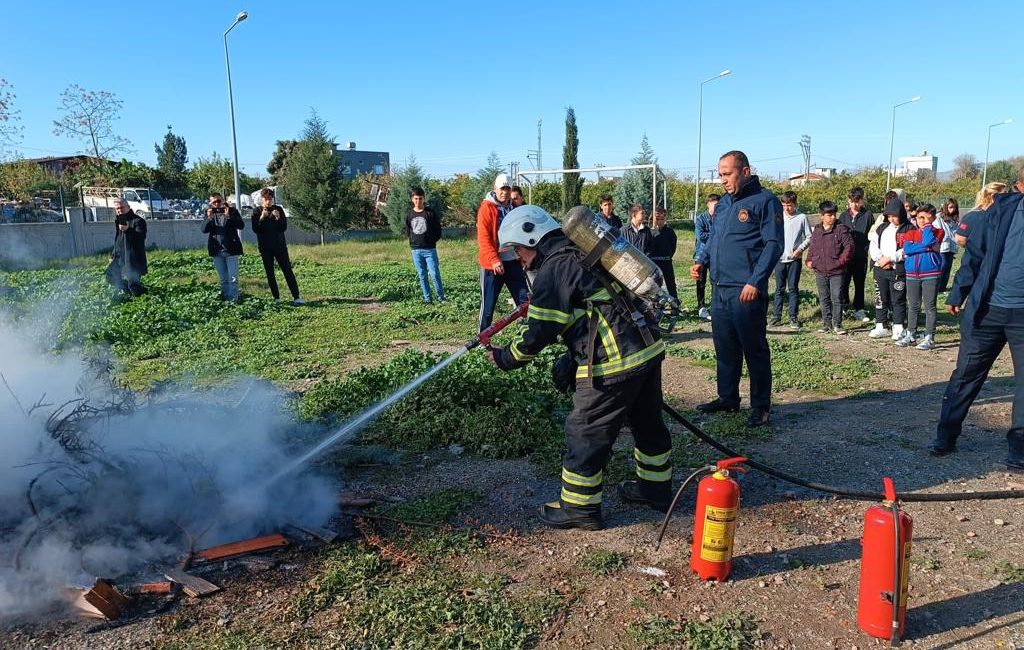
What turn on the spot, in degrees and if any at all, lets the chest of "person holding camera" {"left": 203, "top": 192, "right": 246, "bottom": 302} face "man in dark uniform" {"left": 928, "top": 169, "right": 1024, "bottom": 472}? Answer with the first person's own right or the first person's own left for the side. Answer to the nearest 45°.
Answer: approximately 45° to the first person's own left

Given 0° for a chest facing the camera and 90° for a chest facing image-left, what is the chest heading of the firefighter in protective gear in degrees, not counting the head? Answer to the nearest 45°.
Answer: approximately 90°

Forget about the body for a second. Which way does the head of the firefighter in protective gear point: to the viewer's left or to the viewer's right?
to the viewer's left

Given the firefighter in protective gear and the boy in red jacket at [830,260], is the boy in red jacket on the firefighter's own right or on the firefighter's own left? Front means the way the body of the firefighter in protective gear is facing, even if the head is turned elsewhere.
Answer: on the firefighter's own right

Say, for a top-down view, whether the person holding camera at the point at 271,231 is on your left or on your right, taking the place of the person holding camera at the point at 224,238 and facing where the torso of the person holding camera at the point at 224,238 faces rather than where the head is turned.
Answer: on your left

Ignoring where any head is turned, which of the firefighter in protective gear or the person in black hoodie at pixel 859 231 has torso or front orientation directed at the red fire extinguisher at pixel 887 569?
the person in black hoodie

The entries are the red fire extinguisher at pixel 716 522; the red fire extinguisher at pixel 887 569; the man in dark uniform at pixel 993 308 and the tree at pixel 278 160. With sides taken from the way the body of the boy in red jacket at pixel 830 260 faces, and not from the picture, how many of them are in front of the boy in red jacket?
3

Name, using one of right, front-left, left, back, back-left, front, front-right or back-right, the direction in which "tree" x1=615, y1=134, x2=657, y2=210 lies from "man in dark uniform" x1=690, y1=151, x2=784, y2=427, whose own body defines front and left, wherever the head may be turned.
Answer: back-right

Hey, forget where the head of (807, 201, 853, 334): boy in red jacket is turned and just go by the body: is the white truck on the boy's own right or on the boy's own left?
on the boy's own right
